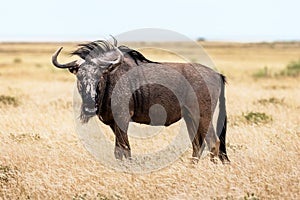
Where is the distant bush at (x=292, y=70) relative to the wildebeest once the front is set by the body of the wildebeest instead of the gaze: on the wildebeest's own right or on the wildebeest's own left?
on the wildebeest's own right

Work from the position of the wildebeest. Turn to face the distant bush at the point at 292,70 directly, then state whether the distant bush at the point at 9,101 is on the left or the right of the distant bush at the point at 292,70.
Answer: left

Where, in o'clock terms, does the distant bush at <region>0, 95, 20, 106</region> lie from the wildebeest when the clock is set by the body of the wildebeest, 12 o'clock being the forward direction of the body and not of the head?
The distant bush is roughly at 2 o'clock from the wildebeest.

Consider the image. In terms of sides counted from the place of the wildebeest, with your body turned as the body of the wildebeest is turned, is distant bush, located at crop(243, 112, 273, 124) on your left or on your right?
on your right

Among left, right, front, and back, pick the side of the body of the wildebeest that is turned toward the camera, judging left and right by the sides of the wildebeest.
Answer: left
